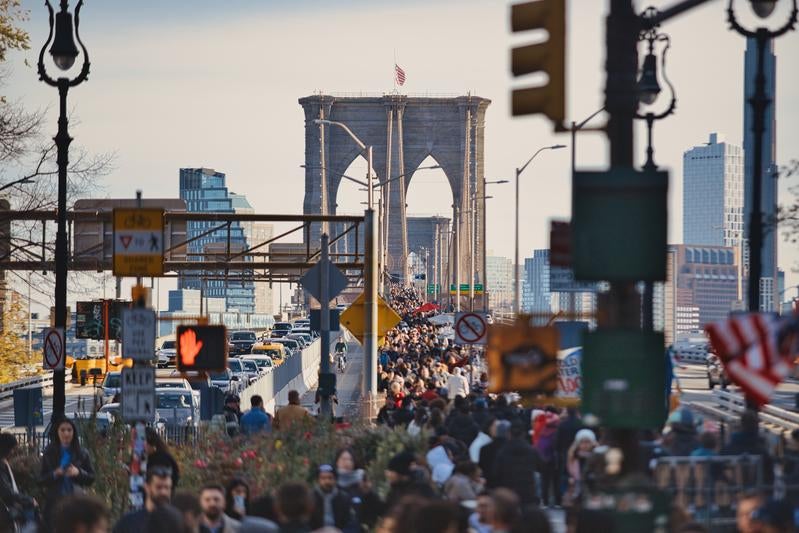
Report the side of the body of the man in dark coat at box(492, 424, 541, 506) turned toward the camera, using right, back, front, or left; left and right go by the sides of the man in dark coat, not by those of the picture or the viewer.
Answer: back

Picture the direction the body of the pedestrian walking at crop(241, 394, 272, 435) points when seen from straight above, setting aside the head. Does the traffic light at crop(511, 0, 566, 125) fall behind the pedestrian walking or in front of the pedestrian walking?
behind

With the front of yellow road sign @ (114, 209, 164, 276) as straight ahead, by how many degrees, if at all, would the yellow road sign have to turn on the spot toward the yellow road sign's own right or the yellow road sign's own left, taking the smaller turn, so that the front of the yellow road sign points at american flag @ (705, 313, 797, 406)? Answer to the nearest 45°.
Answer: approximately 45° to the yellow road sign's own left

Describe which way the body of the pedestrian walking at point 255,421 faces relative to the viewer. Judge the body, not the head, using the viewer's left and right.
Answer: facing away from the viewer

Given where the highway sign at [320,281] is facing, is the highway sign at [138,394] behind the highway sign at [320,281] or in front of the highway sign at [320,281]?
behind

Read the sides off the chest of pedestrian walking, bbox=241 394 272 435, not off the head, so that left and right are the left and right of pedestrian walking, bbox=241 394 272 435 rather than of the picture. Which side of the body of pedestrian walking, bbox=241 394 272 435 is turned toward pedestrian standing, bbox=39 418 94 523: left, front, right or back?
back

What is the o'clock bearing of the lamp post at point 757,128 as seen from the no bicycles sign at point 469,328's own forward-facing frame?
The lamp post is roughly at 11 o'clock from the no bicycles sign.

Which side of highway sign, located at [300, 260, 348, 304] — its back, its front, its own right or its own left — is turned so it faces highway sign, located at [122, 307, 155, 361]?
back

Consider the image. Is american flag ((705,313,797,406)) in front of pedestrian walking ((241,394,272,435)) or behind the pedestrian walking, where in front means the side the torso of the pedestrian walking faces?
behind

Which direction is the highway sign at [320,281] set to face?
away from the camera
